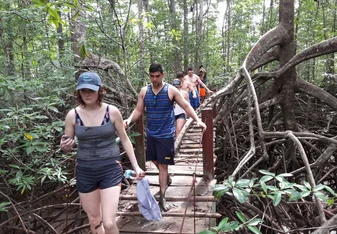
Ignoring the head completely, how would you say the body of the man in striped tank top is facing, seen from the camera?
toward the camera

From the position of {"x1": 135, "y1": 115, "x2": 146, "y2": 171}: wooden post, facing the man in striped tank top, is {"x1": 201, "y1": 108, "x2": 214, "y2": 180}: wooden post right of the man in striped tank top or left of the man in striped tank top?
left

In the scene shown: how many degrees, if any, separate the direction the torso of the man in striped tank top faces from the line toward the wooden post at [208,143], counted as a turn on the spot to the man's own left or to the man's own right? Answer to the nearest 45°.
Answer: approximately 135° to the man's own left

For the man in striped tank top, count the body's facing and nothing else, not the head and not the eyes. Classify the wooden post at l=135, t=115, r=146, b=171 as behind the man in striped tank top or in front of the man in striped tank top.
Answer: behind
